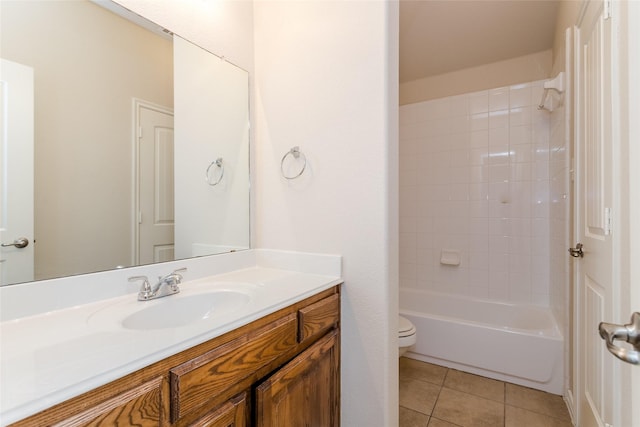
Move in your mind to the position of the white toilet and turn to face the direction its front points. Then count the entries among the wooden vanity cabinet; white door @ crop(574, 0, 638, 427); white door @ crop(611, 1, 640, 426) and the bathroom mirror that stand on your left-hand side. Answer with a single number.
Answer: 0

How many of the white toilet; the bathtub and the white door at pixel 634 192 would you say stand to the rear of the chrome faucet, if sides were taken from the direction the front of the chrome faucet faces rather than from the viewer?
0

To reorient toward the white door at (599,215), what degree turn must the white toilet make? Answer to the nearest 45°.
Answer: approximately 45° to its right

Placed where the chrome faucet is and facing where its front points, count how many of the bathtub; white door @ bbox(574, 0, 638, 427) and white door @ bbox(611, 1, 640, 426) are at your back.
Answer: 0

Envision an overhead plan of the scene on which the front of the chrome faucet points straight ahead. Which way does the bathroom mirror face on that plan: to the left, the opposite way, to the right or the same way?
the same way

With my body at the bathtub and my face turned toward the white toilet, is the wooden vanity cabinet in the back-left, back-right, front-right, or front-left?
front-left

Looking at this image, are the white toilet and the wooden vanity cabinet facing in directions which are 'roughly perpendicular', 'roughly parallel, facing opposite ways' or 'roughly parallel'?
roughly parallel

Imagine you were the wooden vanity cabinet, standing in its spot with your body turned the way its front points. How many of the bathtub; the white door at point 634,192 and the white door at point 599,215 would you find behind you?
0

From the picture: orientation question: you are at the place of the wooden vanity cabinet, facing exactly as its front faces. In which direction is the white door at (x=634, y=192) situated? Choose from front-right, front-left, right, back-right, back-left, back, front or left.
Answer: front

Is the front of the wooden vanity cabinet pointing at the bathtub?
no

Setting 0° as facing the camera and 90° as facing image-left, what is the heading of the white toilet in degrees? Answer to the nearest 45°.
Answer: approximately 270°

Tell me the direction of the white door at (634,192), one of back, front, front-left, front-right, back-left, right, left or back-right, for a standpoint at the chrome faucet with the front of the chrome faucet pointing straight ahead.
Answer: front

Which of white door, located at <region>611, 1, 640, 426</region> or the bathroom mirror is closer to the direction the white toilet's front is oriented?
the white door

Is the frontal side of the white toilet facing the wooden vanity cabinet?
no

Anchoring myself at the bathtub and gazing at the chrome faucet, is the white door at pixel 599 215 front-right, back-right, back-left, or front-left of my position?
front-left
